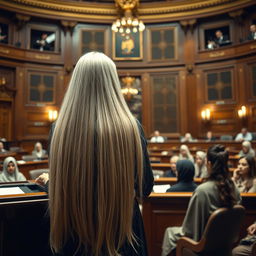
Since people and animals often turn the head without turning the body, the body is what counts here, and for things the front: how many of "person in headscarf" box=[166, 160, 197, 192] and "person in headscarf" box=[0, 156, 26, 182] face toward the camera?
1

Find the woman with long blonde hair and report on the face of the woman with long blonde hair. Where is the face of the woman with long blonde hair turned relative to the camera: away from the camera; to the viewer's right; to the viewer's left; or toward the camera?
away from the camera

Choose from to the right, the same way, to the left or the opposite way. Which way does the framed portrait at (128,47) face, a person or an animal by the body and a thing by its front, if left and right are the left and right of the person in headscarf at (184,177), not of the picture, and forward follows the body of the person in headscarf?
the opposite way

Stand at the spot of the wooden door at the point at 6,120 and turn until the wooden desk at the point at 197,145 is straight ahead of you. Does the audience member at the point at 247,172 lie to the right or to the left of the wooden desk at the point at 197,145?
right

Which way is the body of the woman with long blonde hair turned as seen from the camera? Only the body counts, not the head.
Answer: away from the camera

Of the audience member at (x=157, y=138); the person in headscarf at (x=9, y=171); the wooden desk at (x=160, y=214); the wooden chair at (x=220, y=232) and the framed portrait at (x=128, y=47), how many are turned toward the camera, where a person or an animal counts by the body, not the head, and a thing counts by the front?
4

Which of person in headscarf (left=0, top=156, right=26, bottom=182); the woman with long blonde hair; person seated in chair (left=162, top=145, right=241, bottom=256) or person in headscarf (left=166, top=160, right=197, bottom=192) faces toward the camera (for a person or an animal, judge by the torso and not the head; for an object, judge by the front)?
person in headscarf (left=0, top=156, right=26, bottom=182)

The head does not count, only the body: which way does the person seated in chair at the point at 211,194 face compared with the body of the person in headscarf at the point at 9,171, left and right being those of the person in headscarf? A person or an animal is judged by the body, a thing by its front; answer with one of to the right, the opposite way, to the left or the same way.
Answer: the opposite way

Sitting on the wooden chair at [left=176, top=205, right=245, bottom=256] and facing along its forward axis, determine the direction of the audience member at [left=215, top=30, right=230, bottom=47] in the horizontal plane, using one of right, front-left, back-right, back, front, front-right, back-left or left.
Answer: front-right

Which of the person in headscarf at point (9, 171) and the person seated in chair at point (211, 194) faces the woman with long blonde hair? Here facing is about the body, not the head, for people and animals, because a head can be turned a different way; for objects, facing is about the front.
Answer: the person in headscarf

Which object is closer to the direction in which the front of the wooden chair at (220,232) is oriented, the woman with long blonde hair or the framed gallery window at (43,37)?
the framed gallery window

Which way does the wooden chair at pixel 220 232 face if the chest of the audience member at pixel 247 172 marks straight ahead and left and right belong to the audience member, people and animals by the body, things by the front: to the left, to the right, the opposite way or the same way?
to the right

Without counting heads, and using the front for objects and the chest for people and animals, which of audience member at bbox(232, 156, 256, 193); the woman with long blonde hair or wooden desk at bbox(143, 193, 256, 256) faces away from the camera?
the woman with long blonde hair

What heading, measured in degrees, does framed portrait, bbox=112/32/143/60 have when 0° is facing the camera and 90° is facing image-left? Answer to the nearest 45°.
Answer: approximately 0°

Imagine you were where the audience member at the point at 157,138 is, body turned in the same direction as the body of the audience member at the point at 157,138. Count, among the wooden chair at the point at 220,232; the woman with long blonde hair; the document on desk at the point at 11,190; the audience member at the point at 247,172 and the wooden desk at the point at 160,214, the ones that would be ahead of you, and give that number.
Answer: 5
